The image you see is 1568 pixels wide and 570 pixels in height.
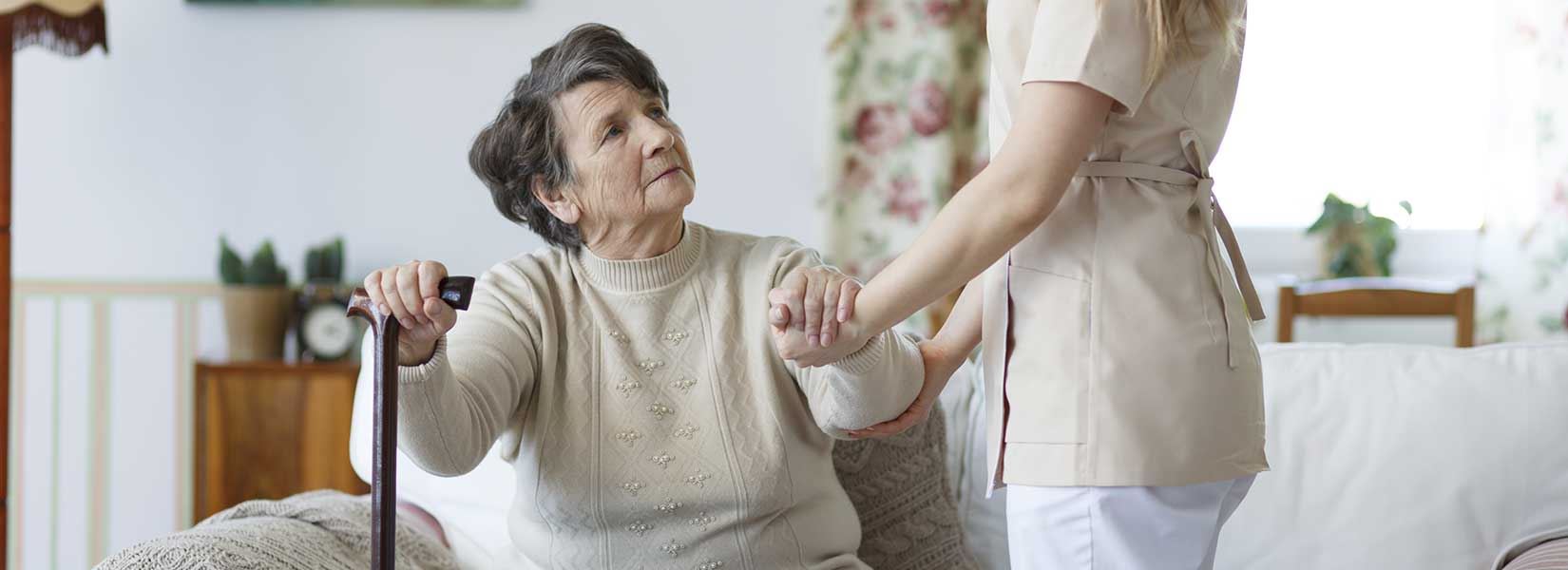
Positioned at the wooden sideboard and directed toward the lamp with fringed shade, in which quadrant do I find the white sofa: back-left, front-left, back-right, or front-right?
back-left

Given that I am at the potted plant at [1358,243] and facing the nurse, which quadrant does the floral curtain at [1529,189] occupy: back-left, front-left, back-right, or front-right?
back-left

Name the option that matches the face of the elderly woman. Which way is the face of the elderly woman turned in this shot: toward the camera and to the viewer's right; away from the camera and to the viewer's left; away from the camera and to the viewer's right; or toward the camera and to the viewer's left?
toward the camera and to the viewer's right

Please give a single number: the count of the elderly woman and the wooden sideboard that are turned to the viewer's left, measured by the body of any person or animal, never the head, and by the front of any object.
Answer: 0

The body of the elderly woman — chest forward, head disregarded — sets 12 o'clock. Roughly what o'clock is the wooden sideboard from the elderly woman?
The wooden sideboard is roughly at 5 o'clock from the elderly woman.

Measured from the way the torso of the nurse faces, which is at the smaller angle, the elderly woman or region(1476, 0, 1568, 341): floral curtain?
the elderly woman

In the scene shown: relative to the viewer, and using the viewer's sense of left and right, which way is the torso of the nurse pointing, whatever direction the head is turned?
facing to the left of the viewer

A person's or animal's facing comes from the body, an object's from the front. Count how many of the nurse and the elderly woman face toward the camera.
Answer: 1

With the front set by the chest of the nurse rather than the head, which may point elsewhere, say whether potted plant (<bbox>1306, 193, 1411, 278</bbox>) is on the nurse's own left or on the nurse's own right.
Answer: on the nurse's own right

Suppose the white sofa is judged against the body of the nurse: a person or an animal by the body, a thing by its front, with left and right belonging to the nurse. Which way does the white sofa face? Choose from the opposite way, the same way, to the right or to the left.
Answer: to the left
